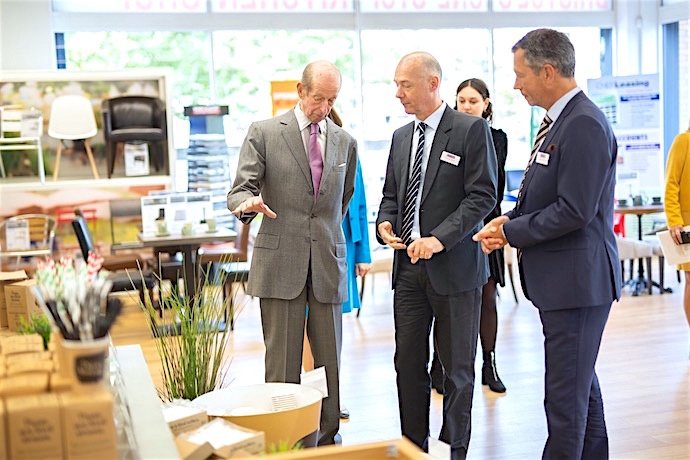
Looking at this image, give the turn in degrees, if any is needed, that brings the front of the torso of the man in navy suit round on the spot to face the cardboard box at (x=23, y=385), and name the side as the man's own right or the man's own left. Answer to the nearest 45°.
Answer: approximately 45° to the man's own left

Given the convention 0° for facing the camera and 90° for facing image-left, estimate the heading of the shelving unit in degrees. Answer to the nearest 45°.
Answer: approximately 0°

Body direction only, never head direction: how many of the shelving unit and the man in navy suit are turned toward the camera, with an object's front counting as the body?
1

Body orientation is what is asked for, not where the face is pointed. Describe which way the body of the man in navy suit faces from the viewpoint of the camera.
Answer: to the viewer's left

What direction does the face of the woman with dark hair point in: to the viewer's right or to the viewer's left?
to the viewer's left

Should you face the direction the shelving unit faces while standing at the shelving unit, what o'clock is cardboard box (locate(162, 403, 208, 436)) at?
The cardboard box is roughly at 12 o'clock from the shelving unit.
